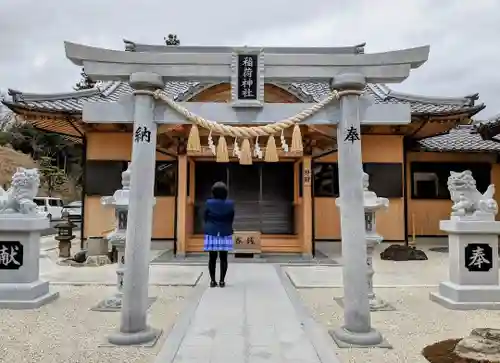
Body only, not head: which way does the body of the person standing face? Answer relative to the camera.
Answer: away from the camera

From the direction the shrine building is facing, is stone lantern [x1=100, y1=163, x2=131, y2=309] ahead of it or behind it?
ahead

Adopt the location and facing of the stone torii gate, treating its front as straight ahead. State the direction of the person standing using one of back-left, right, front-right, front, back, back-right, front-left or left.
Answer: back

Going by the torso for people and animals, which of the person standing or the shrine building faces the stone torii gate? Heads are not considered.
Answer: the shrine building

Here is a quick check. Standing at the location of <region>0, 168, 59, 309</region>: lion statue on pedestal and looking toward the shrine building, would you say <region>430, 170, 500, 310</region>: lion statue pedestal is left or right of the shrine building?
right

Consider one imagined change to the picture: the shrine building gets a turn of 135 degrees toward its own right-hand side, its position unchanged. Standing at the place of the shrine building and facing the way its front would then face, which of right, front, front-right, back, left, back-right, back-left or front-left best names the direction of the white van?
front

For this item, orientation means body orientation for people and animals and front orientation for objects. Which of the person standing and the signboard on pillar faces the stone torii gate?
the signboard on pillar

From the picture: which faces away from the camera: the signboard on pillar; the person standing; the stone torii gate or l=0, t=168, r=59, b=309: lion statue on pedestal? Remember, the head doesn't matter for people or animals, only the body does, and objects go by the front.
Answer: the person standing

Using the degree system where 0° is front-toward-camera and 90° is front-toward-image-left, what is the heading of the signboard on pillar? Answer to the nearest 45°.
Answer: approximately 0°

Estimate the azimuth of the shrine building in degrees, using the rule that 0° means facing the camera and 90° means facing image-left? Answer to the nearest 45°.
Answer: approximately 0°

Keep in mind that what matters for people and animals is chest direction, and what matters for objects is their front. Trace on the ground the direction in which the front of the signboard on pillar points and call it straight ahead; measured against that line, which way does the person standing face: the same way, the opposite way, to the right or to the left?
the opposite way

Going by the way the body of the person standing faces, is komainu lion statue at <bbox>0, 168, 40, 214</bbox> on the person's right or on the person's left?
on the person's left
